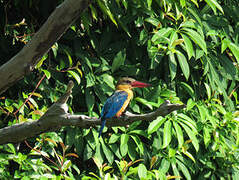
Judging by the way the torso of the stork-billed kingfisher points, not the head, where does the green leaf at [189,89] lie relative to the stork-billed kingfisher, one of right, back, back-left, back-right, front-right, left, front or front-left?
front-left

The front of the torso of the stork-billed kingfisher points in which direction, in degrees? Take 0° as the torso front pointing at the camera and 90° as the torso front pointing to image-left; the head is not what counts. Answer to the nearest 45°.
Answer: approximately 270°
